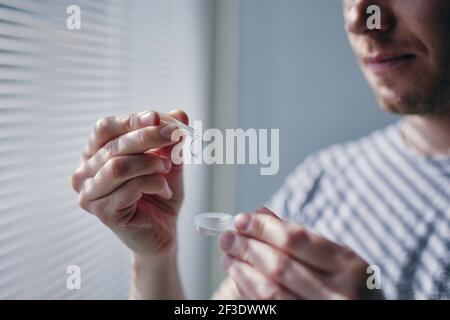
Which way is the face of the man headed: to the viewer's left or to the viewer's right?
to the viewer's left

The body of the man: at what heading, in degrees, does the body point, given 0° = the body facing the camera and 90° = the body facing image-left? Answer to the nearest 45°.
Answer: approximately 45°
